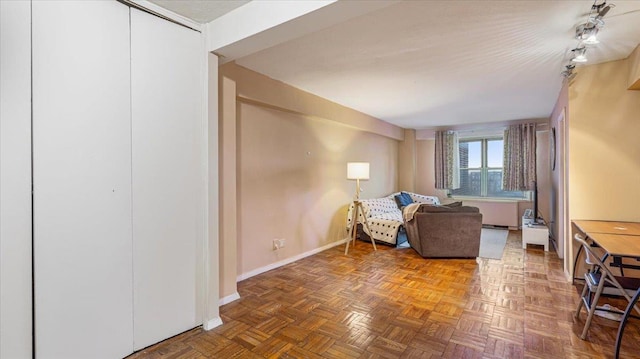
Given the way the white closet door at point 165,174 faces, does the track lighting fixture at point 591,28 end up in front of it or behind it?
in front

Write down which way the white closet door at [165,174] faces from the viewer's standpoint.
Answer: facing the viewer and to the right of the viewer

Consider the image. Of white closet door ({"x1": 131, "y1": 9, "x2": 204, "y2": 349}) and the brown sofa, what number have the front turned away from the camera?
1

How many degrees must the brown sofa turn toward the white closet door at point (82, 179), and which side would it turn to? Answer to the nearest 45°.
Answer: approximately 135° to its left

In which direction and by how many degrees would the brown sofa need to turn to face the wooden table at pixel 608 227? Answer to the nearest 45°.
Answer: approximately 135° to its right

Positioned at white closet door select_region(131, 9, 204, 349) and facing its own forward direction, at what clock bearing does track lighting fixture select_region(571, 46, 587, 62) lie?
The track lighting fixture is roughly at 11 o'clock from the white closet door.

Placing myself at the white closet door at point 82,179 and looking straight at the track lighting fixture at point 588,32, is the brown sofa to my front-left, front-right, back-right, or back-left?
front-left

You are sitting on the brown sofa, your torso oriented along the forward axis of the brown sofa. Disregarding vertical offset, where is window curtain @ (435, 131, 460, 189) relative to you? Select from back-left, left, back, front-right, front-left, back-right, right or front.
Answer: front

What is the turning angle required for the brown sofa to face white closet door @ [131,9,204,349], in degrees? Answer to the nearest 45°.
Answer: approximately 135° to its left

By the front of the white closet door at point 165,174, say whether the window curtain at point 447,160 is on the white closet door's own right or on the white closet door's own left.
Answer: on the white closet door's own left

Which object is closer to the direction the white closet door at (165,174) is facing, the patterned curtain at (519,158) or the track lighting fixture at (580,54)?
the track lighting fixture

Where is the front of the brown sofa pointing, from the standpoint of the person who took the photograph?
facing away from the viewer

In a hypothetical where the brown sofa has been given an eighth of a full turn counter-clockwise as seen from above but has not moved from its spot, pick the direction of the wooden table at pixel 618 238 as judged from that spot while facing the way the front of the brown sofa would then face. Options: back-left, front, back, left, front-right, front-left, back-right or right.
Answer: back

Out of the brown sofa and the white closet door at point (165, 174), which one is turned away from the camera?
the brown sofa

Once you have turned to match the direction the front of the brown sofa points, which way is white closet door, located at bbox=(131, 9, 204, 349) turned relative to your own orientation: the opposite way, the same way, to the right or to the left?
to the right

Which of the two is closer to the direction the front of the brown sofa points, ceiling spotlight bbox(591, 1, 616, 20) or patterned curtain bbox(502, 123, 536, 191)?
the patterned curtain

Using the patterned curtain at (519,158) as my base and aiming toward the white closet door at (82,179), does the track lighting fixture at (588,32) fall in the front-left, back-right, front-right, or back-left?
front-left
